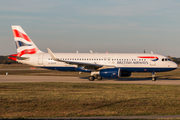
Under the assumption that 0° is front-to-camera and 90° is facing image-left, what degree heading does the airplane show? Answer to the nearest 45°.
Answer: approximately 270°
